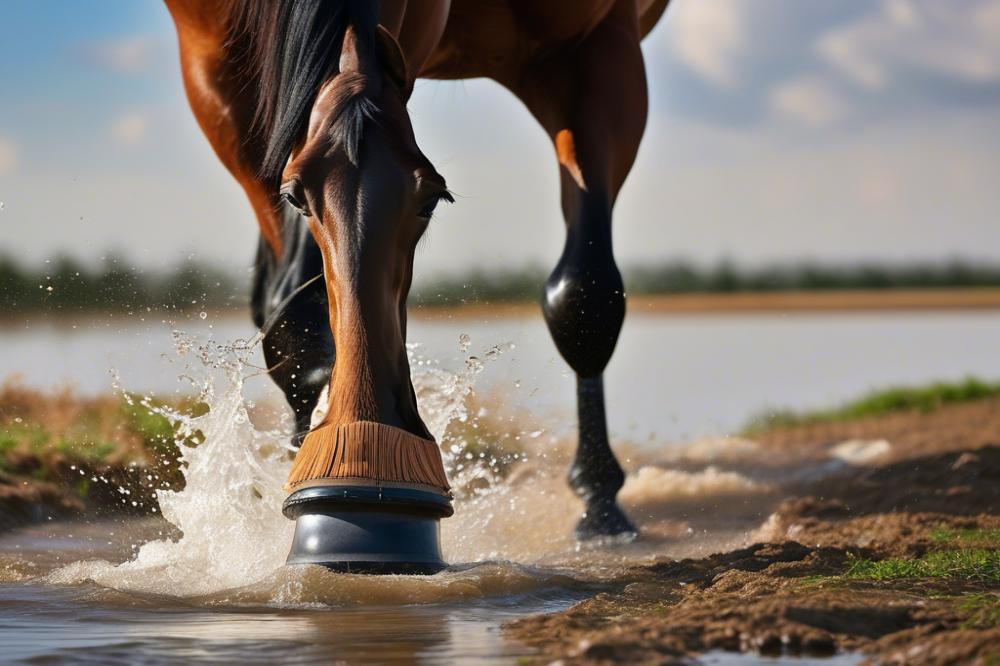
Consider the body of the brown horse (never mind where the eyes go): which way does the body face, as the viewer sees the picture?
toward the camera
